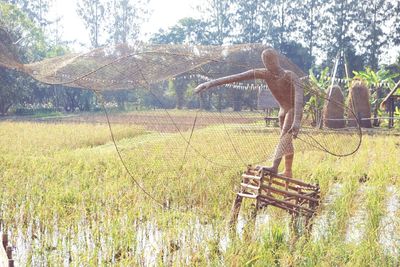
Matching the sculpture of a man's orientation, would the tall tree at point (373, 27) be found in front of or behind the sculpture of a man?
behind

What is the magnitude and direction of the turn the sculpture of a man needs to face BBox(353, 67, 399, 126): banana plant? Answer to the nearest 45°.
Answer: approximately 135° to its right

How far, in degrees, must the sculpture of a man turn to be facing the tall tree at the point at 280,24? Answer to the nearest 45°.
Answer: approximately 135° to its right

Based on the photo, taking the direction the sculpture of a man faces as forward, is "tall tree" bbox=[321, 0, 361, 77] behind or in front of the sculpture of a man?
behind

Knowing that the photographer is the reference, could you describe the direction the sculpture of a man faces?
facing the viewer and to the left of the viewer

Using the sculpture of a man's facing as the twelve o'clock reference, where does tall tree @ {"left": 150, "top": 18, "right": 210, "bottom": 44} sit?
The tall tree is roughly at 4 o'clock from the sculpture of a man.

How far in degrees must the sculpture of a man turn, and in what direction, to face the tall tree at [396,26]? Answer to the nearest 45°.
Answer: approximately 135° to its right

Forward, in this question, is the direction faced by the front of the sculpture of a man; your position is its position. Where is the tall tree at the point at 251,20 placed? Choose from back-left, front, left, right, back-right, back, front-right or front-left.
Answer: back-right
